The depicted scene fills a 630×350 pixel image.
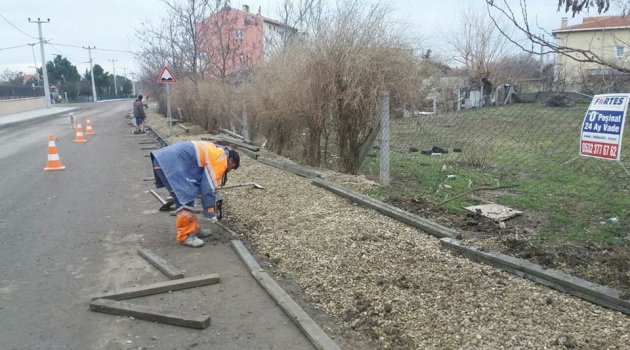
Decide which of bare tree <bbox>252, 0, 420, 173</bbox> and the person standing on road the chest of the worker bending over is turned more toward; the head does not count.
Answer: the bare tree

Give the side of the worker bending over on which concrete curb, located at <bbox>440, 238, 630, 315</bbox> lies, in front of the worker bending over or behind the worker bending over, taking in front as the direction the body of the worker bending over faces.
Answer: in front

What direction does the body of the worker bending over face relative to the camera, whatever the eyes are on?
to the viewer's right

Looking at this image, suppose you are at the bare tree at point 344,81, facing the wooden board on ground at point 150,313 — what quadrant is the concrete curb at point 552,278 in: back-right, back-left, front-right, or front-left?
front-left

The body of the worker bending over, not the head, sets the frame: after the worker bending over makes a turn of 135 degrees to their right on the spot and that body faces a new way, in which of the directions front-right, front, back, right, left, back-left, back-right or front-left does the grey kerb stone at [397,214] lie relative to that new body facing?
back-left

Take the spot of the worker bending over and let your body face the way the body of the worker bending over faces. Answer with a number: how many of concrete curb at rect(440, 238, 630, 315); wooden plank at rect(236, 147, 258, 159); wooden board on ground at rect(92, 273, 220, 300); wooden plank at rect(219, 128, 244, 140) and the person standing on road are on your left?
3

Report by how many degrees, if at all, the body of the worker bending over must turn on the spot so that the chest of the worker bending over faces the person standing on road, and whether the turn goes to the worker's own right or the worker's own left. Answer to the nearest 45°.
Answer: approximately 90° to the worker's own left

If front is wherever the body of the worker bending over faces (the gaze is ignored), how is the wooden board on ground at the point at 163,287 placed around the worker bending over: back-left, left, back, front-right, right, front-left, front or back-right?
right

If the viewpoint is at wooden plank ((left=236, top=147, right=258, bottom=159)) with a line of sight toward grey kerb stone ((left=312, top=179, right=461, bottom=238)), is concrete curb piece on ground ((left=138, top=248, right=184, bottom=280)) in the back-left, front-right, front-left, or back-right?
front-right

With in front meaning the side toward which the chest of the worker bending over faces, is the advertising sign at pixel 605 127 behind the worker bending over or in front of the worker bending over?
in front

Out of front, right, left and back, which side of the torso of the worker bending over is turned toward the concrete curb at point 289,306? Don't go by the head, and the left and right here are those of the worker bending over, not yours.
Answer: right

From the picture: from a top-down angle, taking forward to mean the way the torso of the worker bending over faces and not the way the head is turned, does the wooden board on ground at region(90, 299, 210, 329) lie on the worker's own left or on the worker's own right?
on the worker's own right

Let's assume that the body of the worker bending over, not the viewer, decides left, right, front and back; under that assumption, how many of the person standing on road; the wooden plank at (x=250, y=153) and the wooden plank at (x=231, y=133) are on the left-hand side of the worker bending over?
3
